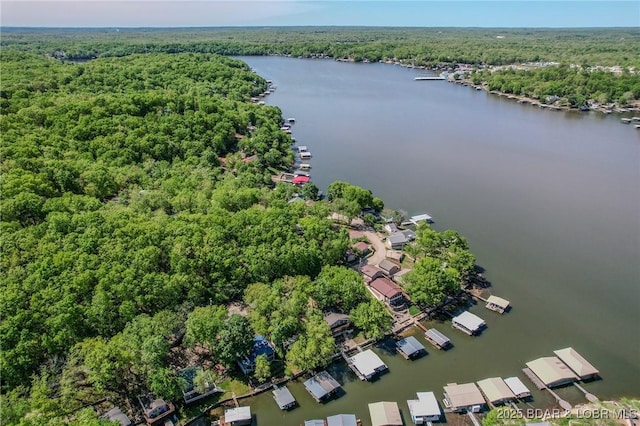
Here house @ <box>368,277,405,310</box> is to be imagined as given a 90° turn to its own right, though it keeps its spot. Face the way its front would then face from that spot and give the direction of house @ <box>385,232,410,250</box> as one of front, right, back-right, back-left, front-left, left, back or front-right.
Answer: back-right

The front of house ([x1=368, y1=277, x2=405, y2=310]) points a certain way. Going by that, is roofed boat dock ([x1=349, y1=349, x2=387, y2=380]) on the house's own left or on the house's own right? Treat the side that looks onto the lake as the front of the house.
on the house's own right

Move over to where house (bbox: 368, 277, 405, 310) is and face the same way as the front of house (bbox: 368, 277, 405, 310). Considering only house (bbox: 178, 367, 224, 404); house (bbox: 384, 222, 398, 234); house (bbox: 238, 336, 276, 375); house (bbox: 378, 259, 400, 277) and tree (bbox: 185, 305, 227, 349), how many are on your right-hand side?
3

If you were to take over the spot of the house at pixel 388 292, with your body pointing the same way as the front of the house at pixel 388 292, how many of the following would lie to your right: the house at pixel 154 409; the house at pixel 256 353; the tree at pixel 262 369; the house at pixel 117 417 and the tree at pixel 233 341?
5

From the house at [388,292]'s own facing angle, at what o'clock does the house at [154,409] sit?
the house at [154,409] is roughly at 3 o'clock from the house at [388,292].

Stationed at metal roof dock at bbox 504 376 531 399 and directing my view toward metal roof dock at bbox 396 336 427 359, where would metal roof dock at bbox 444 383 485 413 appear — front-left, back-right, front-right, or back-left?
front-left

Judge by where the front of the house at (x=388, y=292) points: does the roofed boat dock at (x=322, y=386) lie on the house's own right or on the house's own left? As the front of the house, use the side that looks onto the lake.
on the house's own right

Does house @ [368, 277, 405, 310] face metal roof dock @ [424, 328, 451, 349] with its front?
yes

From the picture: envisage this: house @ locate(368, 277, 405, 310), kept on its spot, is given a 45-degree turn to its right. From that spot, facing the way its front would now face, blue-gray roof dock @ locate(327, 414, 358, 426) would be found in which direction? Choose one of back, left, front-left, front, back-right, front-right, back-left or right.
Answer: front

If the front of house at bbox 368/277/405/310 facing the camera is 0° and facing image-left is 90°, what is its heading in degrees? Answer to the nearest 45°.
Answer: approximately 315°

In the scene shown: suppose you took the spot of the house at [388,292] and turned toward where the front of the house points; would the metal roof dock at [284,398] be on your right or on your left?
on your right

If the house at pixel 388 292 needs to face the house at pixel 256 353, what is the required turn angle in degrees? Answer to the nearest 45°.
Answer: approximately 90° to its right

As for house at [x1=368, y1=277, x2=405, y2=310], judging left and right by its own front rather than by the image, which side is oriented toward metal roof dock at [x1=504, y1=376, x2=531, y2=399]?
front

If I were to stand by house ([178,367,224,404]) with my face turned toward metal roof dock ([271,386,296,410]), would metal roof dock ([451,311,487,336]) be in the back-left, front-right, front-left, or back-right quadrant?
front-left

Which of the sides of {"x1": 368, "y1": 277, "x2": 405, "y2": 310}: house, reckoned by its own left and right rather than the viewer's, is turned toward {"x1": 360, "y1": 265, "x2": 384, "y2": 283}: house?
back

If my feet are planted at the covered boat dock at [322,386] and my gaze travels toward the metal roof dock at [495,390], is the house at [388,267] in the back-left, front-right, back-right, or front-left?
front-left

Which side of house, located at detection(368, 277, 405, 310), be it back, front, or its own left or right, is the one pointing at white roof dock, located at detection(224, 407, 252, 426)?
right

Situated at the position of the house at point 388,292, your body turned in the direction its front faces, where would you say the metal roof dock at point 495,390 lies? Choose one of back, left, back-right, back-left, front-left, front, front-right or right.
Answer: front

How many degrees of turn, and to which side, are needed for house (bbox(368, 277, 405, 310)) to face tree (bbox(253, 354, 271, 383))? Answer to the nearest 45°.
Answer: approximately 90° to its right

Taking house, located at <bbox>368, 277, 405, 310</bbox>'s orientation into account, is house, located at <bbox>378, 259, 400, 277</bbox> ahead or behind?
behind
